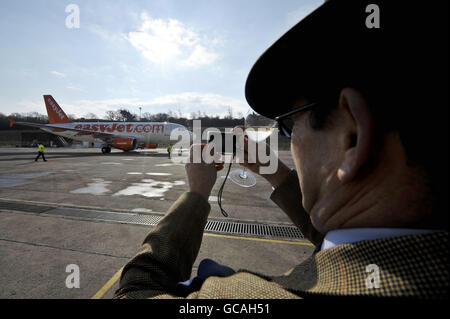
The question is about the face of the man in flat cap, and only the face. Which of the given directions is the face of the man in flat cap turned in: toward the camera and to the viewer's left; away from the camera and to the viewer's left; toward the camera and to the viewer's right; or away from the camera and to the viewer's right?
away from the camera and to the viewer's left

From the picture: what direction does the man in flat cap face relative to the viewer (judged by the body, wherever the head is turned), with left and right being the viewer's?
facing away from the viewer and to the left of the viewer

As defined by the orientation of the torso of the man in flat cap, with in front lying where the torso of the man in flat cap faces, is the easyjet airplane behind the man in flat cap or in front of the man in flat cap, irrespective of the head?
in front
